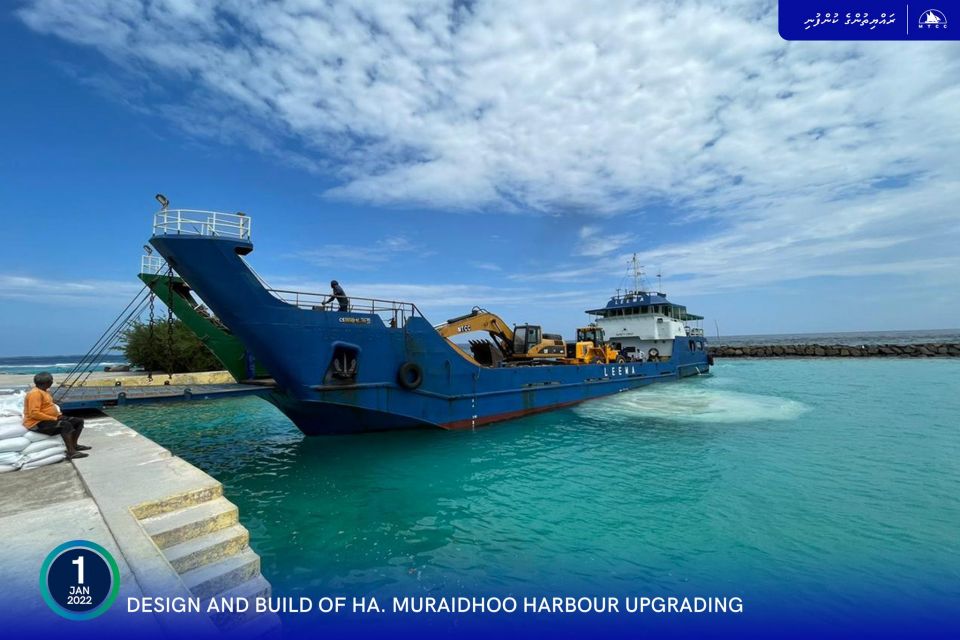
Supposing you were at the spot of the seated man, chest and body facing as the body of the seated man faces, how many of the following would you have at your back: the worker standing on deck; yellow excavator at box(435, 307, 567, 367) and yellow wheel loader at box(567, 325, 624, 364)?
0

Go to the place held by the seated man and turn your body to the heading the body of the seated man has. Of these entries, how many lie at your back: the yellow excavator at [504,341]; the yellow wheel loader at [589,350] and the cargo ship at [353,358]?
0

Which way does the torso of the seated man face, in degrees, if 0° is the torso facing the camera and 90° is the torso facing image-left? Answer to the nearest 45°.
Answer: approximately 270°

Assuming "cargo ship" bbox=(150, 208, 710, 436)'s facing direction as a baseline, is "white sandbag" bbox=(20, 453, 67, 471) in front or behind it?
in front

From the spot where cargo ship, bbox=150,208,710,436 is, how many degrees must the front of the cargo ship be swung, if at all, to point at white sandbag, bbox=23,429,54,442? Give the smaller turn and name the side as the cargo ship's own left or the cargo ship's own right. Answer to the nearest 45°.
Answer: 0° — it already faces it

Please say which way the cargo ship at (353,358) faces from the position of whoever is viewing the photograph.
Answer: facing the viewer and to the left of the viewer

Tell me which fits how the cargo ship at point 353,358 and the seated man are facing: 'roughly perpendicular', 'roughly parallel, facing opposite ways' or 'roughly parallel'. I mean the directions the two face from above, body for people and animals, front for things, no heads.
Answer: roughly parallel, facing opposite ways

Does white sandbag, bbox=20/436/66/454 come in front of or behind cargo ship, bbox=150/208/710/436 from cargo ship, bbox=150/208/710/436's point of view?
in front

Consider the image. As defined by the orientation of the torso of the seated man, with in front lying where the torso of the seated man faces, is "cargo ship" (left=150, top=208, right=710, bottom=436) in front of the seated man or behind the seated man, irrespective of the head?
in front
